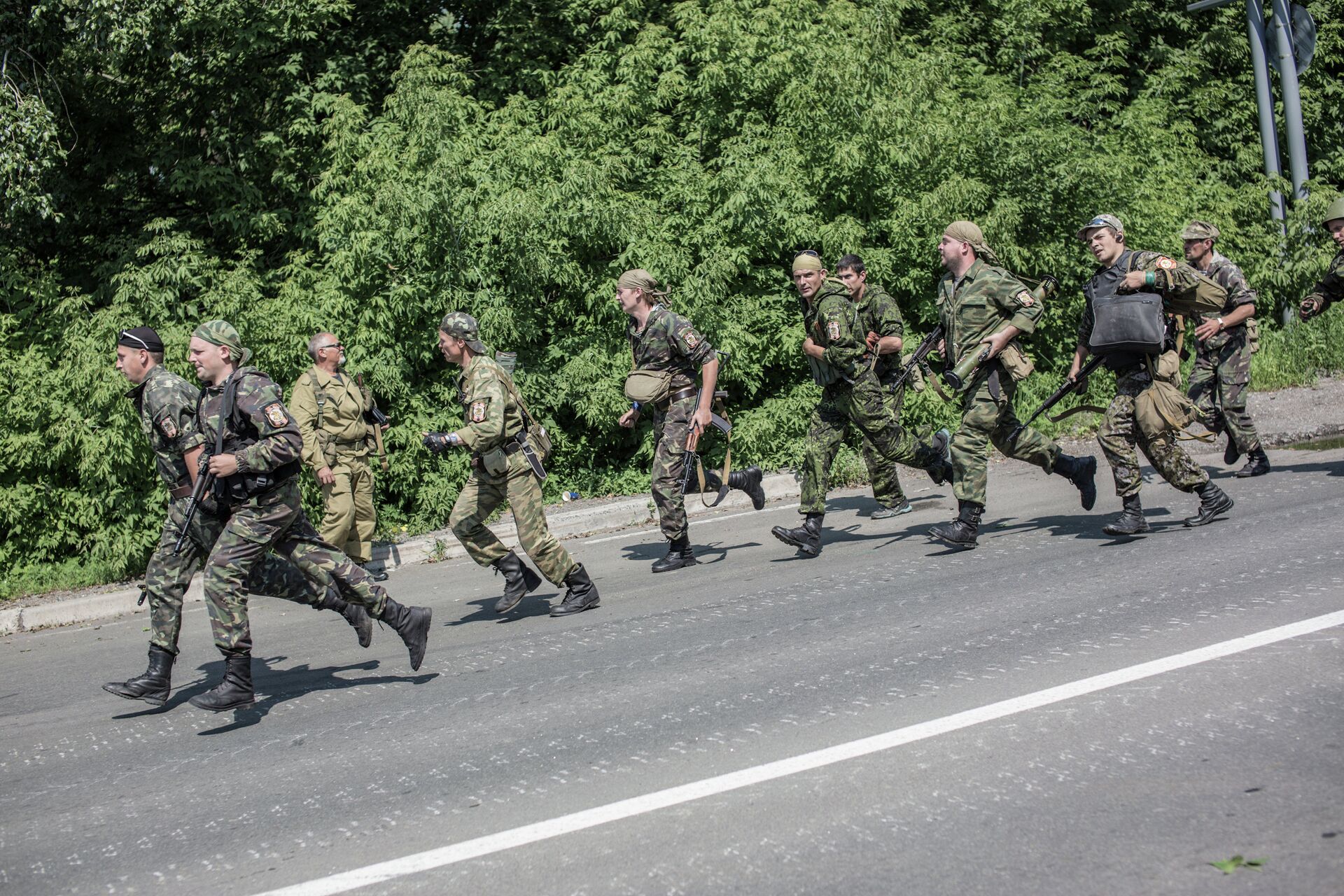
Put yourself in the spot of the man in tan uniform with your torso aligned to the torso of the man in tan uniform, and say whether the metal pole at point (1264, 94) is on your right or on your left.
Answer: on your left

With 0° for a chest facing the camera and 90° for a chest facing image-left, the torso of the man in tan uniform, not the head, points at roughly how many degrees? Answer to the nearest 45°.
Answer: approximately 315°
